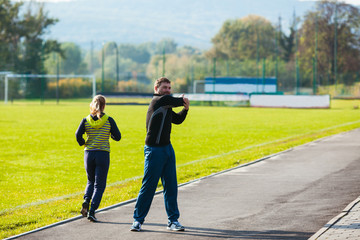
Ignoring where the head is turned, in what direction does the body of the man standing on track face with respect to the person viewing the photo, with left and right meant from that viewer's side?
facing the viewer and to the right of the viewer
